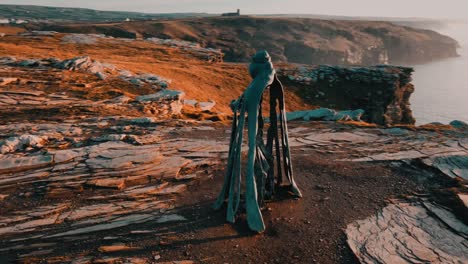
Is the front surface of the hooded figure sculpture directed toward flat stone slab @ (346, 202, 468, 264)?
no

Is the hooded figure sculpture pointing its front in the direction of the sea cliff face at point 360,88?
no

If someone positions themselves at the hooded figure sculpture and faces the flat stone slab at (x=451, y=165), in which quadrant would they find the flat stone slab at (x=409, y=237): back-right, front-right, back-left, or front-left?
front-right

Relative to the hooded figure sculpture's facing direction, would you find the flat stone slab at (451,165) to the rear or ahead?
to the rear

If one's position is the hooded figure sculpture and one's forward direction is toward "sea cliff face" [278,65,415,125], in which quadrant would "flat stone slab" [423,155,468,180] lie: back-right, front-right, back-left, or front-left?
front-right
